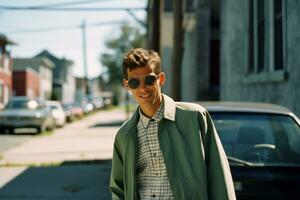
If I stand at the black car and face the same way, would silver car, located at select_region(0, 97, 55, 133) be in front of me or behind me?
behind

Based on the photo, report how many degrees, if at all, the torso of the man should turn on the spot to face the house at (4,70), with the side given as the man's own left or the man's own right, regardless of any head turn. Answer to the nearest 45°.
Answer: approximately 135° to the man's own right

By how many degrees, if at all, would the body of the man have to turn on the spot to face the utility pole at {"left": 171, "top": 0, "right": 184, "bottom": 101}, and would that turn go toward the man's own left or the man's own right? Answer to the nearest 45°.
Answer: approximately 135° to the man's own right

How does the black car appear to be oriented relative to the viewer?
toward the camera

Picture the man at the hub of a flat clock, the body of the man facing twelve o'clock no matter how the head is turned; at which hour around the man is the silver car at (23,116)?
The silver car is roughly at 4 o'clock from the man.

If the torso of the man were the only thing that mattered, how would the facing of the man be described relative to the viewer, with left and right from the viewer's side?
facing the viewer and to the left of the viewer

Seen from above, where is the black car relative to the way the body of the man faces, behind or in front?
behind

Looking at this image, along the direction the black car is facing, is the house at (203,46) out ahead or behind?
behind

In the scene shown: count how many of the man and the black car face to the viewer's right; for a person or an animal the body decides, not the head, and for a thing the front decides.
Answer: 0

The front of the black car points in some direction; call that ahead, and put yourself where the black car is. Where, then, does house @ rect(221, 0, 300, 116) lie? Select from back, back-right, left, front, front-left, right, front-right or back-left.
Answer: back

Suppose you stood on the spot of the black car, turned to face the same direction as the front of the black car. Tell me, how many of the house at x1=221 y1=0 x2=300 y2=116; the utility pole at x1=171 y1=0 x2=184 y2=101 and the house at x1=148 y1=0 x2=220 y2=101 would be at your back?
3

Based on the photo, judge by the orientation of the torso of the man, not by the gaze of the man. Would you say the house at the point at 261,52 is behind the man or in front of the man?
behind

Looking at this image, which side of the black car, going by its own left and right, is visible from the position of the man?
front

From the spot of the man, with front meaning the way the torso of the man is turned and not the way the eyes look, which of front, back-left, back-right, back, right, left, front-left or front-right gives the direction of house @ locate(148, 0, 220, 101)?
back-right
